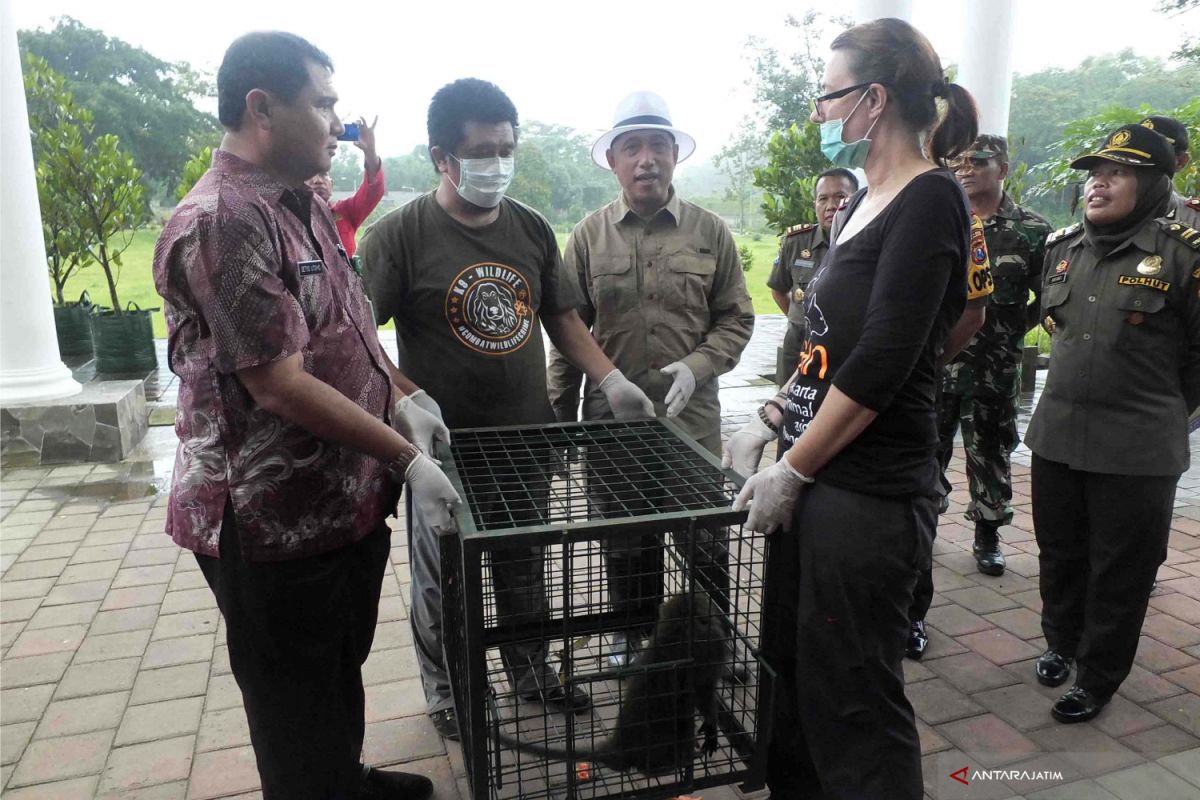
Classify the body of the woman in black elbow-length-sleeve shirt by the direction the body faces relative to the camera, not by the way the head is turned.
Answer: to the viewer's left

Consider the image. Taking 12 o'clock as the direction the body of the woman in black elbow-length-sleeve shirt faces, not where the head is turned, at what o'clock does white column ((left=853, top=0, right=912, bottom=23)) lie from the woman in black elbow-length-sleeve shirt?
The white column is roughly at 3 o'clock from the woman in black elbow-length-sleeve shirt.

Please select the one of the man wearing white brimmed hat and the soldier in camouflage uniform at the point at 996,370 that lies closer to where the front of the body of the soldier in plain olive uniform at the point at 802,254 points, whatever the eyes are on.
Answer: the man wearing white brimmed hat

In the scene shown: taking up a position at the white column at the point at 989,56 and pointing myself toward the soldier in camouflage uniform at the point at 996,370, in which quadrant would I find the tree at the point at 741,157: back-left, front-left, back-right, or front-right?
back-right

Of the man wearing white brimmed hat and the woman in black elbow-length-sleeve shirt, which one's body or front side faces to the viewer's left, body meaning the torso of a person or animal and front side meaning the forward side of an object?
the woman in black elbow-length-sleeve shirt

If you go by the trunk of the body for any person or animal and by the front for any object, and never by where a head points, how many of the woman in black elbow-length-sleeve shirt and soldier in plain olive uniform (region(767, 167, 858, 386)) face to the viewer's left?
1

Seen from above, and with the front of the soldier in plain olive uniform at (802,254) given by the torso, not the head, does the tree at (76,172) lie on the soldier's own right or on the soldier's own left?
on the soldier's own right

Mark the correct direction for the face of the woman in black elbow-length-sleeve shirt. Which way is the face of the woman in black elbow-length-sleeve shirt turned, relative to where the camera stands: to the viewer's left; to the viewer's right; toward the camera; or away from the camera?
to the viewer's left

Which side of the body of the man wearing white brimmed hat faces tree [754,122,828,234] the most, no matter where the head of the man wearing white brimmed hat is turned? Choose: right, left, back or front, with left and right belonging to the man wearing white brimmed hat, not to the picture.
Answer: back

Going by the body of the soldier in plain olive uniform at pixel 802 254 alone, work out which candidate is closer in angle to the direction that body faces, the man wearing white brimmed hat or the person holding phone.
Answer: the man wearing white brimmed hat

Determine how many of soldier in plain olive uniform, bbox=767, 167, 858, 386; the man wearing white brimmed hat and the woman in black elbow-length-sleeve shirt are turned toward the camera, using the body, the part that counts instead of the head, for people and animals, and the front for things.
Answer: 2

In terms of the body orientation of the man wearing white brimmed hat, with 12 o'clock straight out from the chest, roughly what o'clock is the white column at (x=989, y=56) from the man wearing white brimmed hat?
The white column is roughly at 7 o'clock from the man wearing white brimmed hat.

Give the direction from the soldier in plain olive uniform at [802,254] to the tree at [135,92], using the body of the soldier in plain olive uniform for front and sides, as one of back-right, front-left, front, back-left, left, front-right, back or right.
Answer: back-right
